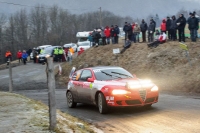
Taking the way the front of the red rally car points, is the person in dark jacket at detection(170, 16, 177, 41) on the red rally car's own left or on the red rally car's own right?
on the red rally car's own left

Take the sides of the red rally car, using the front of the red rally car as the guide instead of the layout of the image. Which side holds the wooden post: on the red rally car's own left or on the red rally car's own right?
on the red rally car's own right

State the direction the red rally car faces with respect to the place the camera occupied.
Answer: facing the viewer and to the right of the viewer
